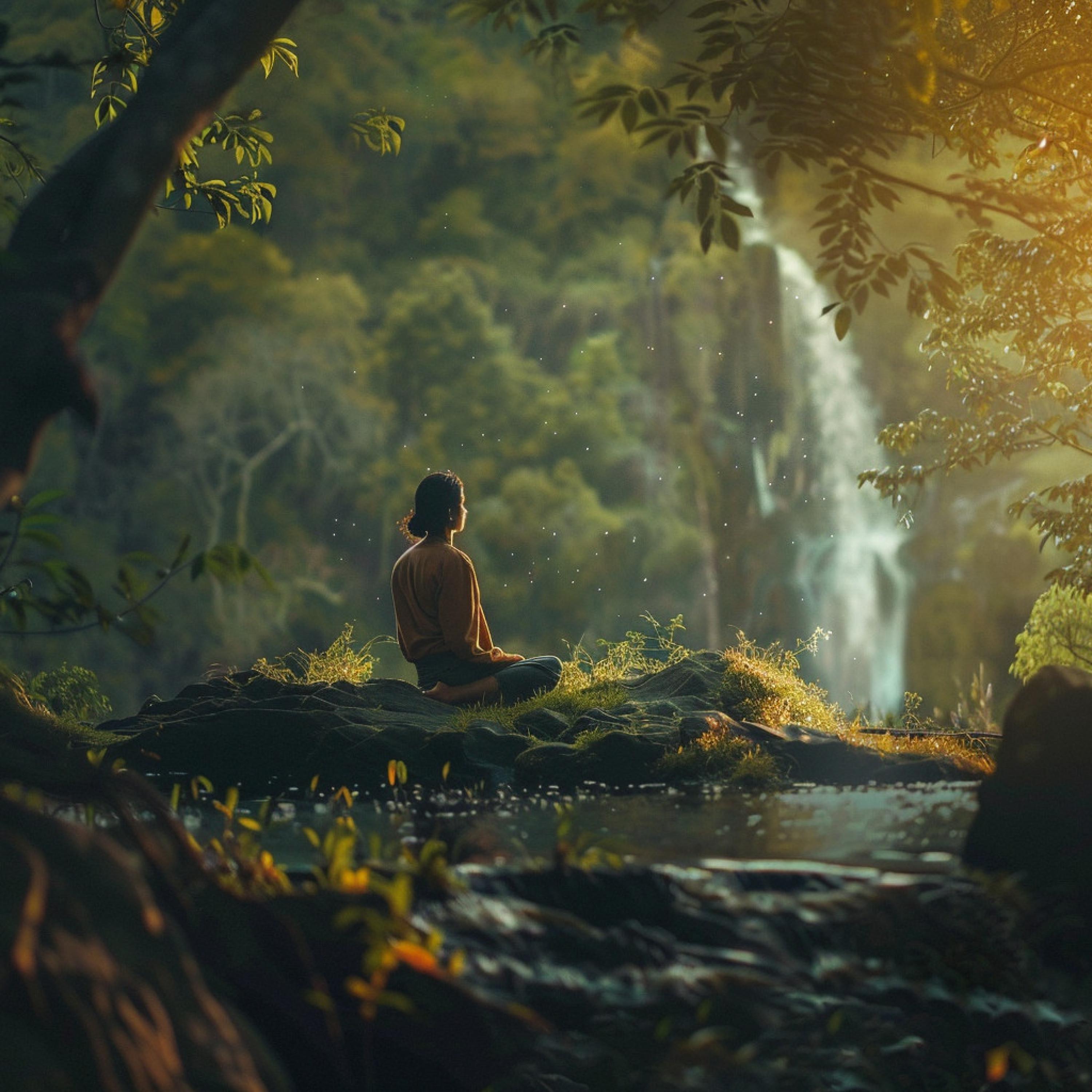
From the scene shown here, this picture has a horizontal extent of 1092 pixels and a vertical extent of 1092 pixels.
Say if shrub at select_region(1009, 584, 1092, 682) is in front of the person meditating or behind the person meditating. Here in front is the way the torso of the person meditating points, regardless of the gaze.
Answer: in front

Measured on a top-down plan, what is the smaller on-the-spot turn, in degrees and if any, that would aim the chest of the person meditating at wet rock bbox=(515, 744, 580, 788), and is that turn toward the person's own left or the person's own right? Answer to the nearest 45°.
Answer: approximately 135° to the person's own right

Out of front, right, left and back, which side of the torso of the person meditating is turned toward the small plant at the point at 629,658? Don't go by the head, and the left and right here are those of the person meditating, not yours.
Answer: front

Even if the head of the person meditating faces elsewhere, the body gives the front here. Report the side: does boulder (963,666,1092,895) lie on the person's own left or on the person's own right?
on the person's own right

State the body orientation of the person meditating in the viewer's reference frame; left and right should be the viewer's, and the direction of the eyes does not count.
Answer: facing away from the viewer and to the right of the viewer

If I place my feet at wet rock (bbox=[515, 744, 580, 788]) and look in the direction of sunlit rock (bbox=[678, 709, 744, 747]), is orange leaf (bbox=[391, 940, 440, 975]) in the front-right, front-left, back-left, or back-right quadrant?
back-right

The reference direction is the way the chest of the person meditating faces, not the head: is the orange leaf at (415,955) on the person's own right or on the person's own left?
on the person's own right

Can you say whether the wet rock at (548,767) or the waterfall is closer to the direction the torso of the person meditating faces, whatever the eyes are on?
the waterfall

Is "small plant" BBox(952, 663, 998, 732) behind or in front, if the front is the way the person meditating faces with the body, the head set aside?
in front

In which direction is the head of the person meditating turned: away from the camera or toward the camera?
away from the camera

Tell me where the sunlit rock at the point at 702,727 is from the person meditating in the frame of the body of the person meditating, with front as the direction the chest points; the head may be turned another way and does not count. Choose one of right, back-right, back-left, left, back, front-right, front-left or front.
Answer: right
